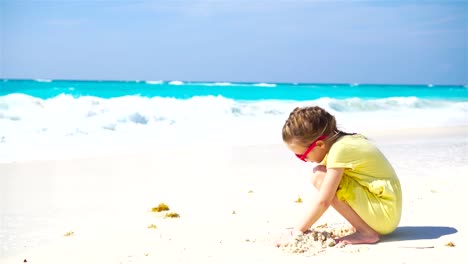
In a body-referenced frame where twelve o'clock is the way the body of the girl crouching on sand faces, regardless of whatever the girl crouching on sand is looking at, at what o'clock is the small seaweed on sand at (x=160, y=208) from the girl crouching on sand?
The small seaweed on sand is roughly at 1 o'clock from the girl crouching on sand.

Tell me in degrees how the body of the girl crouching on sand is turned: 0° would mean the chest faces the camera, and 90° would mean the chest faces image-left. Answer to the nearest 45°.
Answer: approximately 90°
